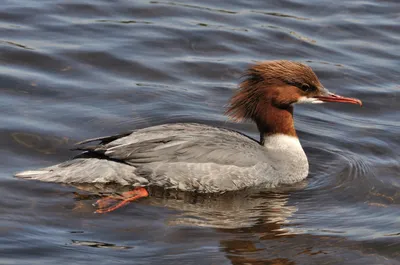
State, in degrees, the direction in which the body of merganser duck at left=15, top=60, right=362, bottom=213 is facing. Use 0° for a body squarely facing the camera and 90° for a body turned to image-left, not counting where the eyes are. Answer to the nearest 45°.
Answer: approximately 270°
